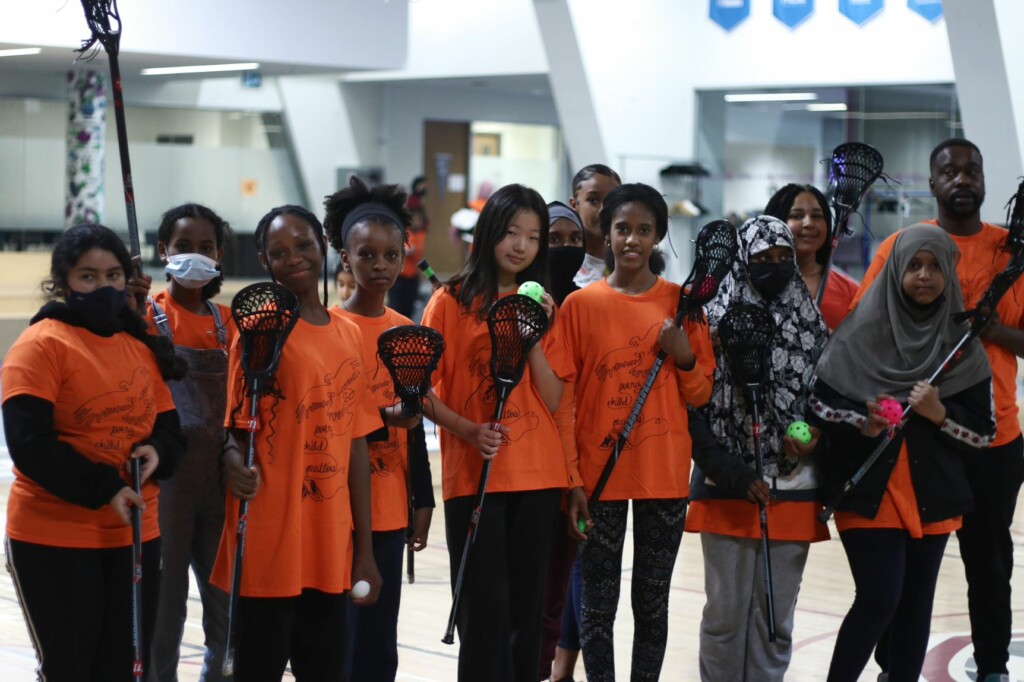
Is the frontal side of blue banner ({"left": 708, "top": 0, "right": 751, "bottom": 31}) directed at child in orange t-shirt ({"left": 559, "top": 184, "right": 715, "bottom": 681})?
yes

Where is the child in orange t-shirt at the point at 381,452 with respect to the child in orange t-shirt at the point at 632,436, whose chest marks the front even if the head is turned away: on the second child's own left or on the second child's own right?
on the second child's own right

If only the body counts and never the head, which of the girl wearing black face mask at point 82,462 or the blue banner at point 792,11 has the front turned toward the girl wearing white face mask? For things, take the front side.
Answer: the blue banner

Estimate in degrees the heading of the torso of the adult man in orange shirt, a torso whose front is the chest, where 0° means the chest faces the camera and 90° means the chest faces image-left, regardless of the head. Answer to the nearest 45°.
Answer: approximately 0°

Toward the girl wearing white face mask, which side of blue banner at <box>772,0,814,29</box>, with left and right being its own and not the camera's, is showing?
front

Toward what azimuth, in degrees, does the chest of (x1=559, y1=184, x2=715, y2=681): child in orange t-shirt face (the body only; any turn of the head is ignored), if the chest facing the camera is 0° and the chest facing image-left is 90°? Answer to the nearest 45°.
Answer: approximately 0°

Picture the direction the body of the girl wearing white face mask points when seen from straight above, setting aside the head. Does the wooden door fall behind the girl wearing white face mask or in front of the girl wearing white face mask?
behind

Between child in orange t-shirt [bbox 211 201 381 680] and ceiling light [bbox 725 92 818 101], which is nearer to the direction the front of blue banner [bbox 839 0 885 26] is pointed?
the child in orange t-shirt
